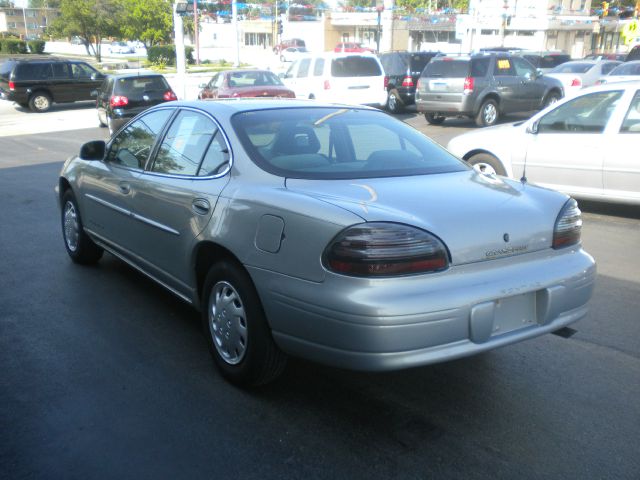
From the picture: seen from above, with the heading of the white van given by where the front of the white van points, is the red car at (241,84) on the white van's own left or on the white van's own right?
on the white van's own left

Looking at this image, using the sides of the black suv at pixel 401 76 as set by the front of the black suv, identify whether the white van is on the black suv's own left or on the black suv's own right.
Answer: on the black suv's own left

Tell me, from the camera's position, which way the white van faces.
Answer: facing away from the viewer and to the left of the viewer

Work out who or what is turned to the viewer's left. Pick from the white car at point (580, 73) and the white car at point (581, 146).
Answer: the white car at point (581, 146)

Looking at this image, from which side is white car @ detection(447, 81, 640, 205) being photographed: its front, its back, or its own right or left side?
left

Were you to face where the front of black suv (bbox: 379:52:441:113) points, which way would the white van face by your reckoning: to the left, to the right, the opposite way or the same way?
the same way

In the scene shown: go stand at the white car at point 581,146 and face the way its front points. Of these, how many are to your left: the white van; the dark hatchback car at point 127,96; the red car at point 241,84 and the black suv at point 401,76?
0

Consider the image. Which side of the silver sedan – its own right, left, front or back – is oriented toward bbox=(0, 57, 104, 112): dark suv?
front

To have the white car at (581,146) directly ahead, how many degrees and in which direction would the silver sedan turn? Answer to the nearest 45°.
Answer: approximately 90° to its right

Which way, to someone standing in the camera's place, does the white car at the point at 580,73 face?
facing away from the viewer and to the right of the viewer

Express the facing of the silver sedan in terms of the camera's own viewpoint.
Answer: facing away from the viewer and to the left of the viewer

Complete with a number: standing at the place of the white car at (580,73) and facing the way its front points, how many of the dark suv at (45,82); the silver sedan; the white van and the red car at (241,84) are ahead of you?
0

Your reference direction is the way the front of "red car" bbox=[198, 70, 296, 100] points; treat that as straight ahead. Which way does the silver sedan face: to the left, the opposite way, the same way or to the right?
the same way

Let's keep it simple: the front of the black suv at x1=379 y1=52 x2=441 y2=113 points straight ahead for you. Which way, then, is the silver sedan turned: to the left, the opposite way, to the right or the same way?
the same way

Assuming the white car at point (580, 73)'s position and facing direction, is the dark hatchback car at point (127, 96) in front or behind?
behind

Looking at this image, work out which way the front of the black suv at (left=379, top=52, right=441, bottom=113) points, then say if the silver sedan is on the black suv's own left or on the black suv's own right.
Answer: on the black suv's own left
